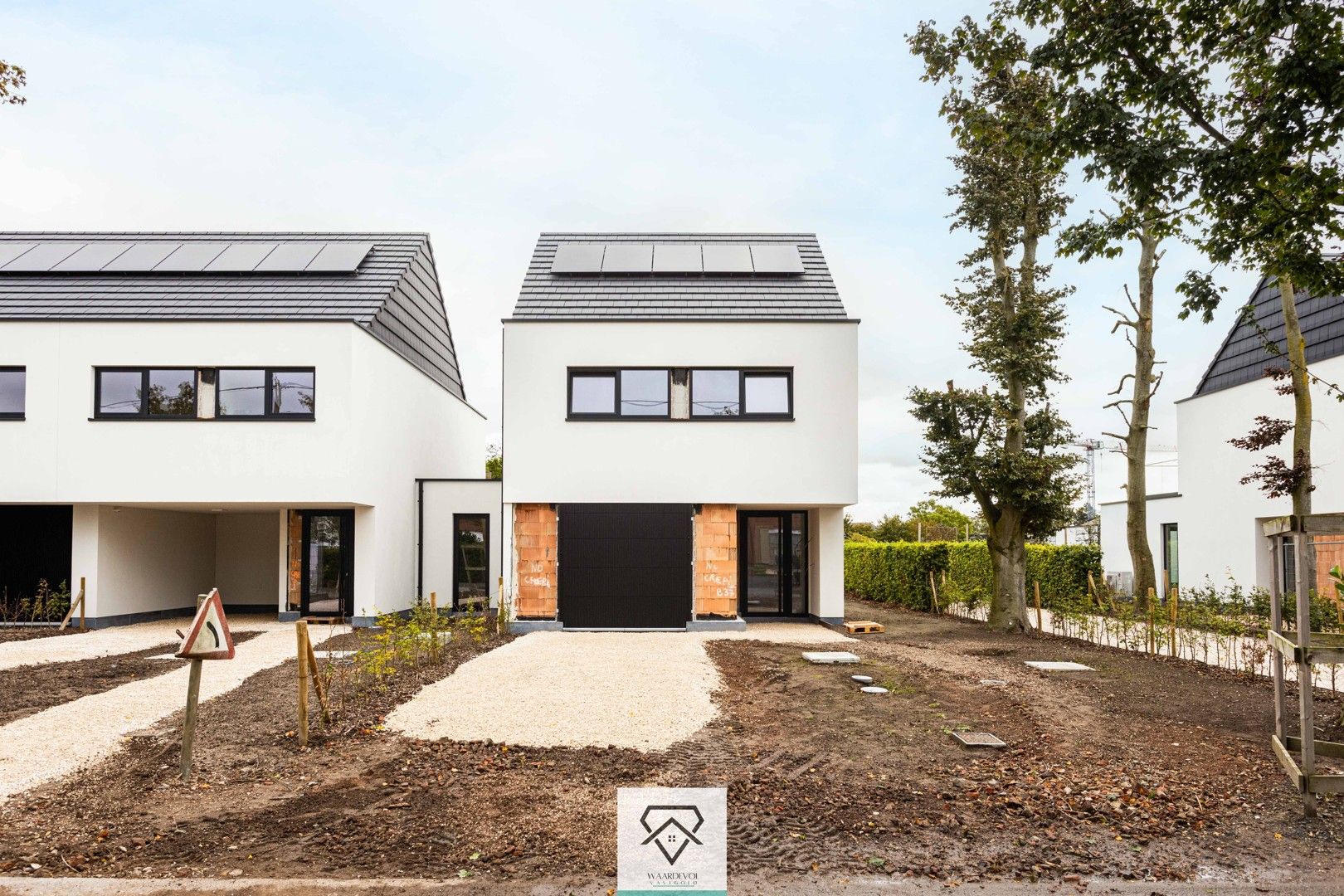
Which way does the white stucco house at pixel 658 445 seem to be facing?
toward the camera

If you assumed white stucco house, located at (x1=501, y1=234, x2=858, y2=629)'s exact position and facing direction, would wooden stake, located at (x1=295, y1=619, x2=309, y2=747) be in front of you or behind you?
in front

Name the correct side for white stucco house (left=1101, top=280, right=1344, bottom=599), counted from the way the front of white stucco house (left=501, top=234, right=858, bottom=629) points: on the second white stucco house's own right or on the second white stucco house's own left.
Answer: on the second white stucco house's own left

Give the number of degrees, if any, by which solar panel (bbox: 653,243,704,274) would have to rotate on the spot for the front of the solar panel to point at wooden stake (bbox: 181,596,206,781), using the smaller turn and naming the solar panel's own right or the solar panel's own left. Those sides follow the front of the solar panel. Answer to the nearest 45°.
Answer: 0° — it already faces it

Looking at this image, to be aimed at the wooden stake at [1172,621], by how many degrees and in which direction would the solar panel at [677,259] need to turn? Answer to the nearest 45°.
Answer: approximately 45° to its left

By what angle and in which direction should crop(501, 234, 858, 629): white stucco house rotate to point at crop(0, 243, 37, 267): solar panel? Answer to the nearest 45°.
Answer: approximately 90° to its right

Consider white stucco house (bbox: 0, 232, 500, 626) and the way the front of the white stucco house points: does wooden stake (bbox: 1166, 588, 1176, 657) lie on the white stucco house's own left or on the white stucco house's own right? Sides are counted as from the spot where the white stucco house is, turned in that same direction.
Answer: on the white stucco house's own left

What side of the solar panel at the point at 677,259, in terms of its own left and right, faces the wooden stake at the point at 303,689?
front

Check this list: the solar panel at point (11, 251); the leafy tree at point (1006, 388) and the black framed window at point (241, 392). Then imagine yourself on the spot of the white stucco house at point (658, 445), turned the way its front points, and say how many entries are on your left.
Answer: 1

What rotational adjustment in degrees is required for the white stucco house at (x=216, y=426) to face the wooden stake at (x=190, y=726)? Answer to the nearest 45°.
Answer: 0° — it already faces it

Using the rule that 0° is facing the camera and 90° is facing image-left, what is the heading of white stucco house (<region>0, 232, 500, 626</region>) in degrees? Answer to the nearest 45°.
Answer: approximately 0°

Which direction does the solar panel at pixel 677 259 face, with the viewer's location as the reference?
facing the viewer
